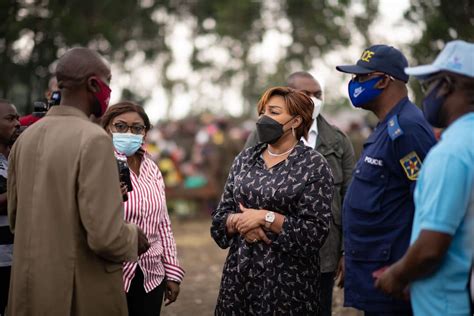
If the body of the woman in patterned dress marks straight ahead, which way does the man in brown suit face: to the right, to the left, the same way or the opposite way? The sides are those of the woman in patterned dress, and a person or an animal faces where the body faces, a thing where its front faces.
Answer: the opposite way

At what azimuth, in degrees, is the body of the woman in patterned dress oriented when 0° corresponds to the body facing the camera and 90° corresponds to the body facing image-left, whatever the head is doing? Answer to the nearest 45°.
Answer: approximately 45°

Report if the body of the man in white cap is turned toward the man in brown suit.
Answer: yes

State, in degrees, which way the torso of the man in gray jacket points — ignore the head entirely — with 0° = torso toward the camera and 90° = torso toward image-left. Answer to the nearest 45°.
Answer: approximately 0°

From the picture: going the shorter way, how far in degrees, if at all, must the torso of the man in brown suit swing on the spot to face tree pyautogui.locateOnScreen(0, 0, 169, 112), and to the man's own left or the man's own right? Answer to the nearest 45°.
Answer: approximately 45° to the man's own left

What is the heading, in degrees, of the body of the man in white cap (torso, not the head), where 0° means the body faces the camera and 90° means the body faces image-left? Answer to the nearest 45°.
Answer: approximately 90°

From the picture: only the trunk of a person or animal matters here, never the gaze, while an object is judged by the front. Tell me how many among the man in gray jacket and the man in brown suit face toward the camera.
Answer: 1

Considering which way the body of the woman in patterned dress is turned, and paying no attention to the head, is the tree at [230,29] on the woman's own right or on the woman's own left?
on the woman's own right

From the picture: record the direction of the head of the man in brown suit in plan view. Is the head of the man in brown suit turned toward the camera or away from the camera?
away from the camera

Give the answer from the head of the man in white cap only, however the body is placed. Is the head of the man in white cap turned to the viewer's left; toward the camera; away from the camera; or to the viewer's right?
to the viewer's left

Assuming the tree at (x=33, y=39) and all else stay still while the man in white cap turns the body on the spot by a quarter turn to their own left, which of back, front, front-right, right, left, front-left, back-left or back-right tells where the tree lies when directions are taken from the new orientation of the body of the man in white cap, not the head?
back-right

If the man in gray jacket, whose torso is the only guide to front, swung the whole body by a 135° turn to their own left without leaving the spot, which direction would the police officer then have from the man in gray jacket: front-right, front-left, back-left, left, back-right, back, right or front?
back-right

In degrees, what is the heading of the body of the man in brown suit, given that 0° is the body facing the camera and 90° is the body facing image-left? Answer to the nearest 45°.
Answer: approximately 225°

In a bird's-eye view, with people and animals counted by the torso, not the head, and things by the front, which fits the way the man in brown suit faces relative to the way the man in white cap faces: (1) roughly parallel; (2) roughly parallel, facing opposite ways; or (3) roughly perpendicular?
roughly perpendicular

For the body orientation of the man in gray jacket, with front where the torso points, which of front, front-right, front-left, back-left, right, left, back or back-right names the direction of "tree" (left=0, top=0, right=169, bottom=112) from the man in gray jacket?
back-right

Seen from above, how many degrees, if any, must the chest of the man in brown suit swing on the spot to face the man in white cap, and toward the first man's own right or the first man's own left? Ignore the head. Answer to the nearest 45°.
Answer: approximately 90° to the first man's own right

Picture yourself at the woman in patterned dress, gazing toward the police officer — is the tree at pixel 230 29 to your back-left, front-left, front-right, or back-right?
back-left

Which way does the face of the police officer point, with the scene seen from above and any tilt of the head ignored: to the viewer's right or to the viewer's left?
to the viewer's left

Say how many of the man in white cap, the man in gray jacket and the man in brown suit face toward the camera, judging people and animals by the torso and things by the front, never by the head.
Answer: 1
